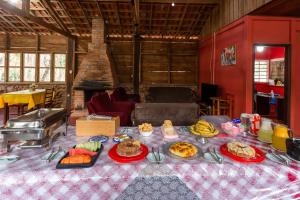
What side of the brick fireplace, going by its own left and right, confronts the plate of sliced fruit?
front

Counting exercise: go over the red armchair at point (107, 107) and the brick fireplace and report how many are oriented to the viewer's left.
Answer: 0

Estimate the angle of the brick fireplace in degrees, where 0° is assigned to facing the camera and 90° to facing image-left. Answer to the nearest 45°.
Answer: approximately 0°

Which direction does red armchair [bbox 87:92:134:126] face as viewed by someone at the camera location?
facing the viewer and to the right of the viewer

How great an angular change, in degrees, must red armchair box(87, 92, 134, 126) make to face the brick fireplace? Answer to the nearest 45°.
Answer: approximately 135° to its left

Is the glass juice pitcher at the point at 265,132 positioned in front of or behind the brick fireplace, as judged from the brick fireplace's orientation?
in front

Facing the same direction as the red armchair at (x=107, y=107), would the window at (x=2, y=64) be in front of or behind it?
behind

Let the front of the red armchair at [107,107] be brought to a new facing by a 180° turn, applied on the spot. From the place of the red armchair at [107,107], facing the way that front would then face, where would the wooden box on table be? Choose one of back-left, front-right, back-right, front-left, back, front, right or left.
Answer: back-left

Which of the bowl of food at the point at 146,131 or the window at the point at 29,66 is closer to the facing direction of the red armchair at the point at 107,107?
the bowl of food

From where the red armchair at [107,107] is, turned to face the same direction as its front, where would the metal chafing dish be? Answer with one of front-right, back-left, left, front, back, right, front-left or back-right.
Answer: front-right

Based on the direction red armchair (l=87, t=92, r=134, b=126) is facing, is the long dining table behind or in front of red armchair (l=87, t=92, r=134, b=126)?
in front

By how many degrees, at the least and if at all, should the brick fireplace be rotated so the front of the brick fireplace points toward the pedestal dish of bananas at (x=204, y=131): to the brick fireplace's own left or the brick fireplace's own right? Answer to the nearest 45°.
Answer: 0° — it already faces it

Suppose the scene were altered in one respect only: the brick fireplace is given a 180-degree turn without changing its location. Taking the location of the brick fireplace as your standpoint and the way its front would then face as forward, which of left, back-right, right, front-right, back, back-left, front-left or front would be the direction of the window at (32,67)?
front-left
